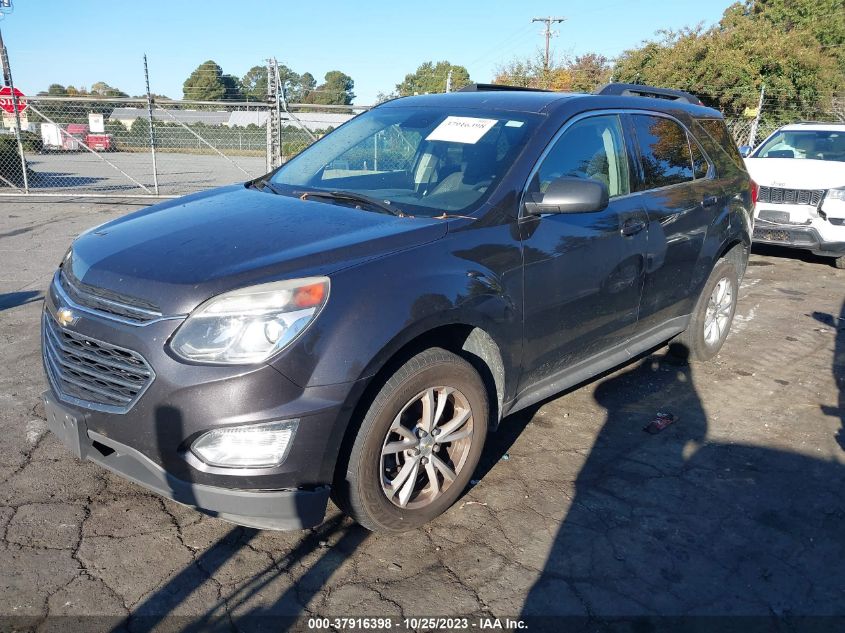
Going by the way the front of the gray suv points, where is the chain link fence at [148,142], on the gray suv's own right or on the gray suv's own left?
on the gray suv's own right

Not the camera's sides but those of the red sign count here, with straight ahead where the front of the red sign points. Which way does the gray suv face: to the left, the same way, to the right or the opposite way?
to the right

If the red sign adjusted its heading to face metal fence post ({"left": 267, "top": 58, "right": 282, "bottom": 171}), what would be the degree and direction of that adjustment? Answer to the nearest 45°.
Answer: approximately 45° to its left

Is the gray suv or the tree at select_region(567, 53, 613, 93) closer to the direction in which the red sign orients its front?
the gray suv

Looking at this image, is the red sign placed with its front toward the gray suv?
yes

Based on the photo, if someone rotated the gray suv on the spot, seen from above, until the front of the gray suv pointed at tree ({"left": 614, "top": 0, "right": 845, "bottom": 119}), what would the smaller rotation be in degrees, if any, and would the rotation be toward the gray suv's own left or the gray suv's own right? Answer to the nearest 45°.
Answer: approximately 180°

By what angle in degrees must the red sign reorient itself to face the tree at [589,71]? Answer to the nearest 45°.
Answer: approximately 135° to its left

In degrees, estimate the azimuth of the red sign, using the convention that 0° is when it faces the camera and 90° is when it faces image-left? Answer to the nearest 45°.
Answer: approximately 0°

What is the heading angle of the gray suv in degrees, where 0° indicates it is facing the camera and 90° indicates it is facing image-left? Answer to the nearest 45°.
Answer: approximately 45°

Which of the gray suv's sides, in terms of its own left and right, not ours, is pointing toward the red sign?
right
